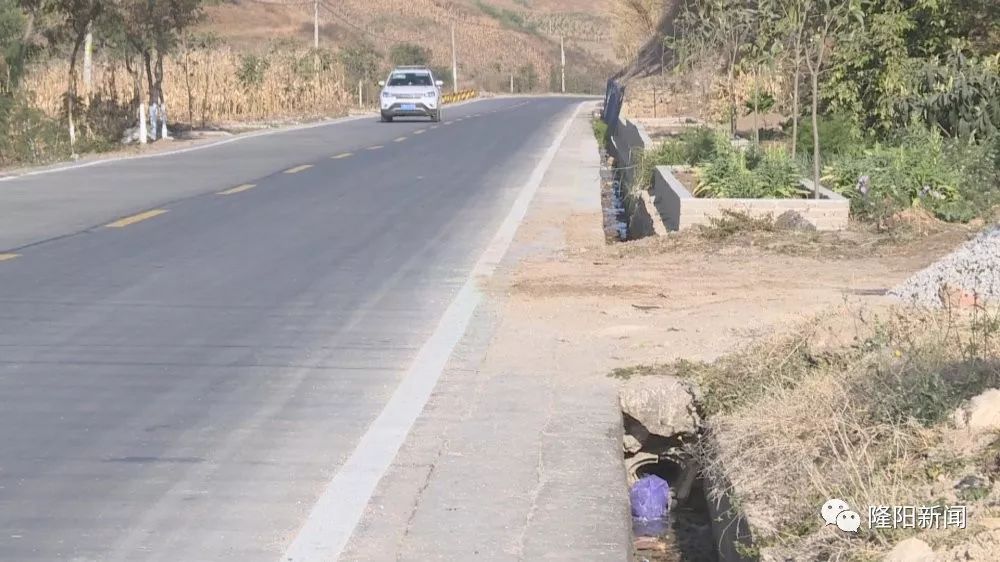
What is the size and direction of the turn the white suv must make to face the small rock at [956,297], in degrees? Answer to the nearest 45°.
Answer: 0° — it already faces it

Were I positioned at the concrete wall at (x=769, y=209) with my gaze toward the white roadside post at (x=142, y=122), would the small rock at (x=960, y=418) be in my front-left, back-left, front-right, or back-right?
back-left

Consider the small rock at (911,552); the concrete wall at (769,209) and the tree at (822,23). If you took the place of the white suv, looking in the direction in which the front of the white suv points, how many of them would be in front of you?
3

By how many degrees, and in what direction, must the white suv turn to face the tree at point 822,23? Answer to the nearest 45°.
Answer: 0° — it already faces it

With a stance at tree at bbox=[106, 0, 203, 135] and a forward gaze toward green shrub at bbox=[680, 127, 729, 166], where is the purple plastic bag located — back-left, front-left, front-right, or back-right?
front-right

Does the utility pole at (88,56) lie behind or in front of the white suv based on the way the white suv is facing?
in front

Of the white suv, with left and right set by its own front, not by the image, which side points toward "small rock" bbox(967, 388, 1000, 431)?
front

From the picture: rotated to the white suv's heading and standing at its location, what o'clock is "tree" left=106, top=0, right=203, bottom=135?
The tree is roughly at 1 o'clock from the white suv.

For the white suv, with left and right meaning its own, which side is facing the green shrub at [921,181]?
front

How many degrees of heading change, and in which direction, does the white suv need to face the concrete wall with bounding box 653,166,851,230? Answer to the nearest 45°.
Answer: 0° — it already faces it

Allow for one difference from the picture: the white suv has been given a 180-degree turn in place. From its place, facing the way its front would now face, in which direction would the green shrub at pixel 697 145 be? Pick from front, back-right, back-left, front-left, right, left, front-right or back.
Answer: back

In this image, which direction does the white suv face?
toward the camera

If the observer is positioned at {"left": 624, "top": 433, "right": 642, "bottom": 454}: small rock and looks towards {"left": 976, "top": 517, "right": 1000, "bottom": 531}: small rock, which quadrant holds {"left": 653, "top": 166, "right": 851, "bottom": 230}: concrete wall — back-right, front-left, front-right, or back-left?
back-left

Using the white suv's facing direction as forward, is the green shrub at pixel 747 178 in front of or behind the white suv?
in front

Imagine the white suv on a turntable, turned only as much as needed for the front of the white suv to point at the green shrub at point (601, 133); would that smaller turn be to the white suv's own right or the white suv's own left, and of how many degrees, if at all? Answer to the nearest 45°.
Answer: approximately 45° to the white suv's own left

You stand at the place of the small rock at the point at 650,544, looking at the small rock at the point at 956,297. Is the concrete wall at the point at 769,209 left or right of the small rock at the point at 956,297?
left

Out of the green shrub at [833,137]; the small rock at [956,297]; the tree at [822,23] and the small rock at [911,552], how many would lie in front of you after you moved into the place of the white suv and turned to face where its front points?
4

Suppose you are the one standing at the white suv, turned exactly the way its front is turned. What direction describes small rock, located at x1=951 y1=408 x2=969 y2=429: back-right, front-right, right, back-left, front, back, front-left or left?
front
